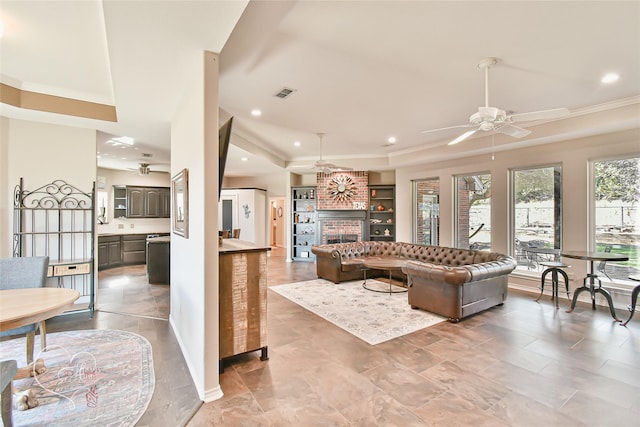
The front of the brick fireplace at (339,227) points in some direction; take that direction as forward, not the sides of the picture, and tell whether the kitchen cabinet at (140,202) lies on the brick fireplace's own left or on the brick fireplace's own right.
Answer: on the brick fireplace's own right

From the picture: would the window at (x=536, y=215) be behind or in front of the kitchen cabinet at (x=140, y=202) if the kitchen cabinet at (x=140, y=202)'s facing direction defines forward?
in front

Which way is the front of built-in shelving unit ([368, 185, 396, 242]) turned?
toward the camera

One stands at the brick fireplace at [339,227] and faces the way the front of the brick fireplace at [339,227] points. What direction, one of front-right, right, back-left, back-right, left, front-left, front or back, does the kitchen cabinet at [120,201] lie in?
right

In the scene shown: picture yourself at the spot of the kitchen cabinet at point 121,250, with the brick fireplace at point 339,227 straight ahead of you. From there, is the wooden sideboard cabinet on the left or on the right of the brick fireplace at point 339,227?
right

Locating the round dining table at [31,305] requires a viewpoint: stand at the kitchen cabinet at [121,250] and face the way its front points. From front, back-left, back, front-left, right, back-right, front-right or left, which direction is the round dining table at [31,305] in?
front-right

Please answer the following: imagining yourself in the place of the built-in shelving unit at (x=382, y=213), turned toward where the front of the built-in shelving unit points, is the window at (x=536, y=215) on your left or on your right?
on your left

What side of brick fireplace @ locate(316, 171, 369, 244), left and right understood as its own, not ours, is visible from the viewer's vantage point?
front

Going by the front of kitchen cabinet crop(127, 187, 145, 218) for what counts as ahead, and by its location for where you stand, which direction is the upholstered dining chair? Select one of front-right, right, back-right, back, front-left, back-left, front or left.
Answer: front

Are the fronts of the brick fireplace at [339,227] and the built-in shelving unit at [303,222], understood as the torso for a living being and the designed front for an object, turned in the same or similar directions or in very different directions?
same or similar directions

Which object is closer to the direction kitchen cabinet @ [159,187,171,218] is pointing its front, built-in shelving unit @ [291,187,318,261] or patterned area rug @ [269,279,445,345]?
the patterned area rug

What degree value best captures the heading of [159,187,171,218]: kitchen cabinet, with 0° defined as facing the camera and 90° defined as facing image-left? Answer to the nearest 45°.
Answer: approximately 0°

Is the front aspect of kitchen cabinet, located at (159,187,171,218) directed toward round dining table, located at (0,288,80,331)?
yes

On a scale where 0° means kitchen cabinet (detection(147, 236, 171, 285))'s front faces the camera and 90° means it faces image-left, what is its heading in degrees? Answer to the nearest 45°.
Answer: approximately 0°

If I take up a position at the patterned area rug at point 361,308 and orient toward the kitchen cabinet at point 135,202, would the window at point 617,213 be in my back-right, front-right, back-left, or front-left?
back-right

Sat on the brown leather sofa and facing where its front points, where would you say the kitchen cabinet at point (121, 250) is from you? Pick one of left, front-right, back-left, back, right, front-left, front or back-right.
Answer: front-right
